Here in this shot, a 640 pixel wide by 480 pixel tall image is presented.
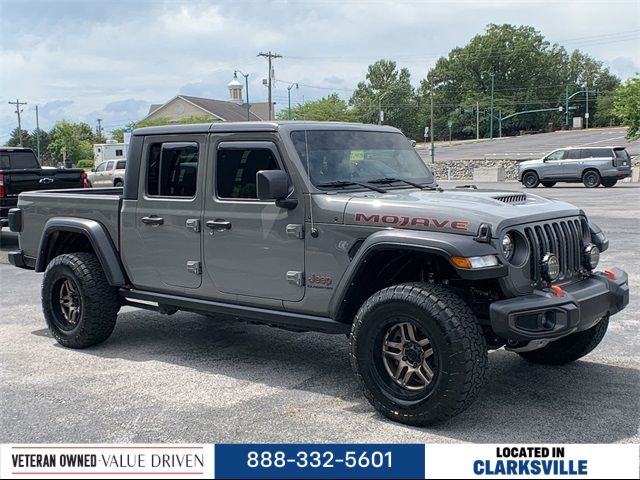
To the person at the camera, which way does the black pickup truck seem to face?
facing away from the viewer and to the left of the viewer

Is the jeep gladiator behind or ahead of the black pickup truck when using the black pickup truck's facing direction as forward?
behind

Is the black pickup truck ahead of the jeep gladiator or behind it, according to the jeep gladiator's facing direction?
behind

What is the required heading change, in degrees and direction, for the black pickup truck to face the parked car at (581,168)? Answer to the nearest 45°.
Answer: approximately 90° to its right

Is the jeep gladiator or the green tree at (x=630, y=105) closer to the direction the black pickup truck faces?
the green tree

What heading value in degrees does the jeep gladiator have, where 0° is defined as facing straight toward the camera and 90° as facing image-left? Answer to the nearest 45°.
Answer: approximately 315°
